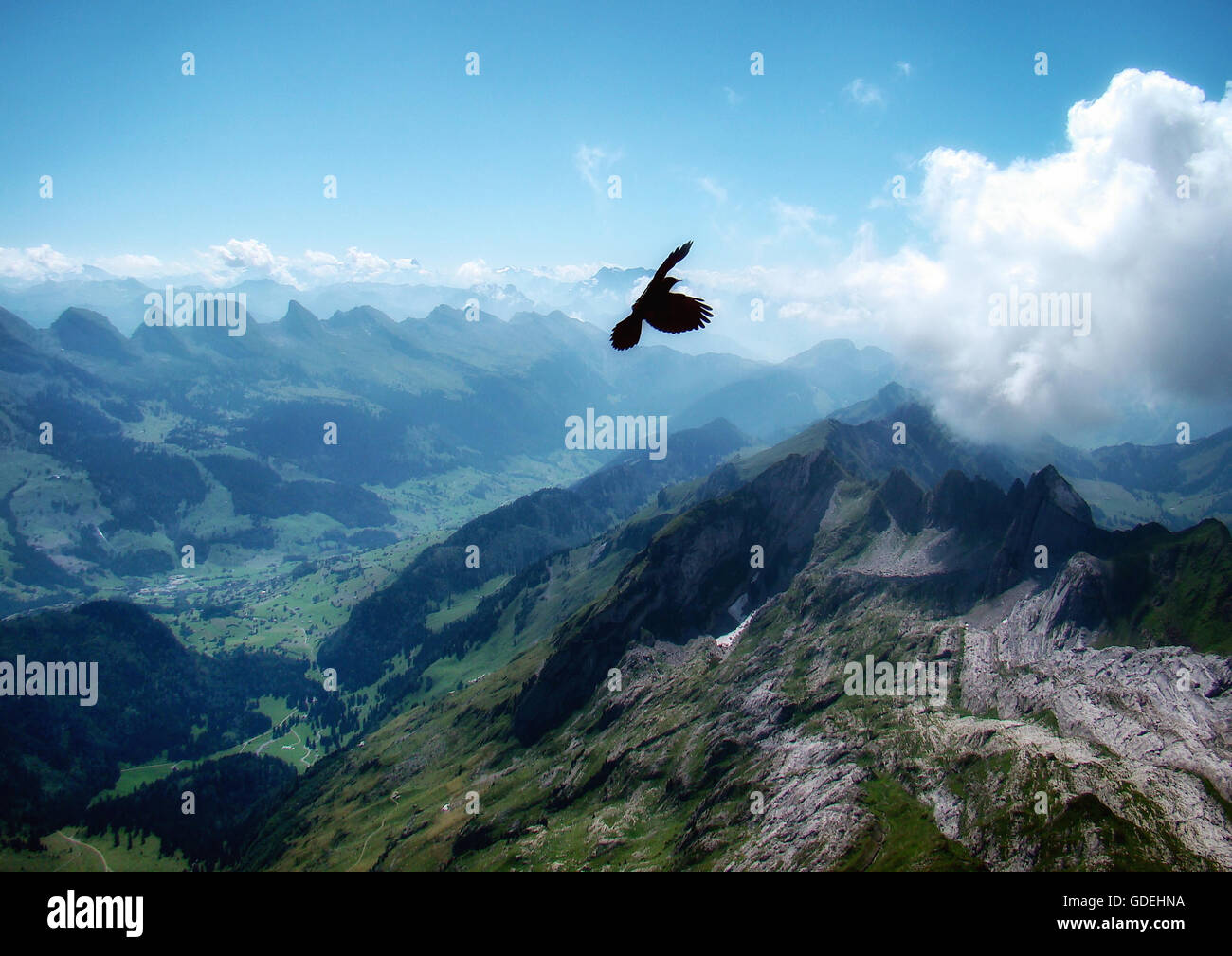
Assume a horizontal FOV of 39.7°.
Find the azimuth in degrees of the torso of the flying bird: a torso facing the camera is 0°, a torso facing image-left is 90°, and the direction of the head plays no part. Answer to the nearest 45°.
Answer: approximately 270°
